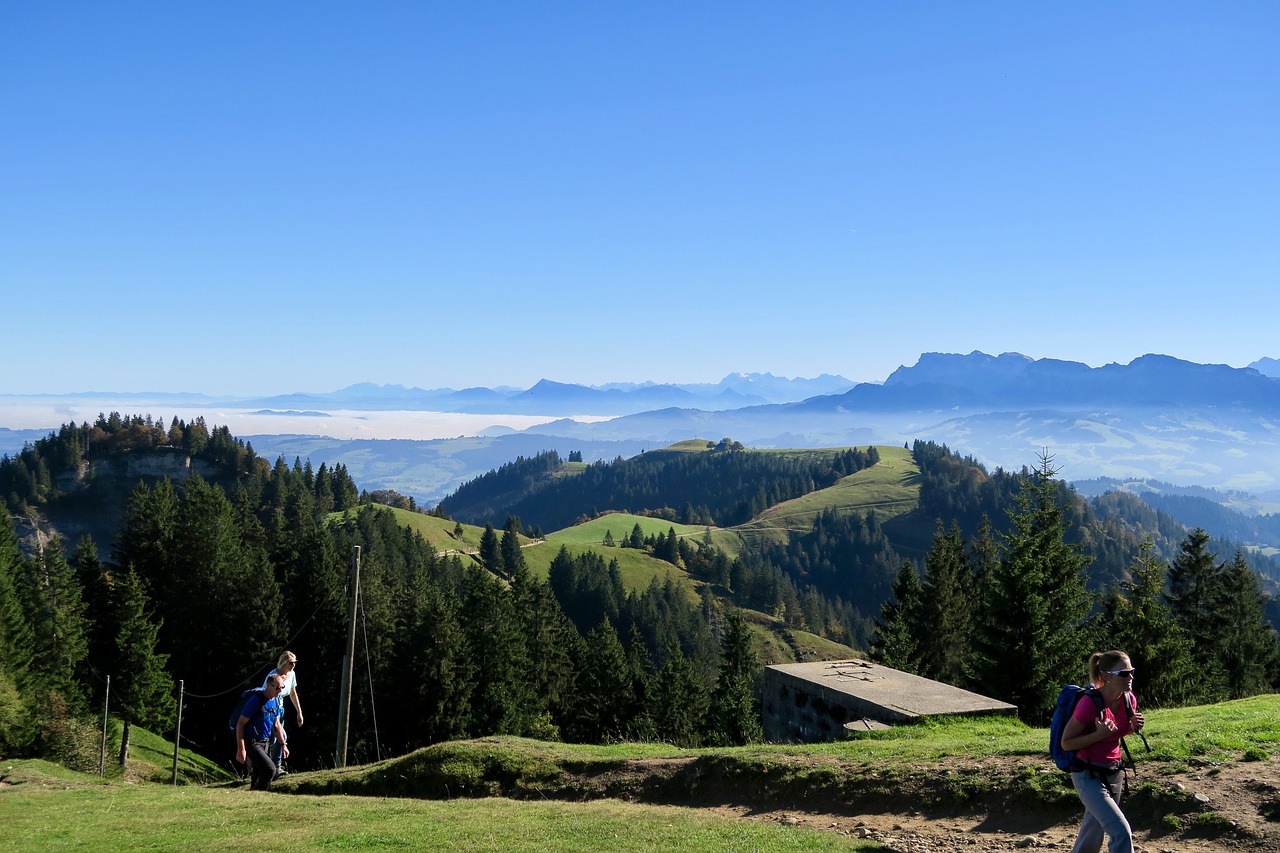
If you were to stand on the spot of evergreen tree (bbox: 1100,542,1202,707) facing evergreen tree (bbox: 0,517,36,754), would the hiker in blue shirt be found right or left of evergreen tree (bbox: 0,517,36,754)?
left

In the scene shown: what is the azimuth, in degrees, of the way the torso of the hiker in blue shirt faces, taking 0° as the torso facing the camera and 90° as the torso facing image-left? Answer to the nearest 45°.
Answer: approximately 315°

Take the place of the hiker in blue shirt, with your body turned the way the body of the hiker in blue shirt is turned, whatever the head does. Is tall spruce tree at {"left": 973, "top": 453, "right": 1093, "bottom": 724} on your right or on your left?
on your left

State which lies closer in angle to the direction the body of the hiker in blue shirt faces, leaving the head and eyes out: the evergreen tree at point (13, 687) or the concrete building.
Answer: the concrete building

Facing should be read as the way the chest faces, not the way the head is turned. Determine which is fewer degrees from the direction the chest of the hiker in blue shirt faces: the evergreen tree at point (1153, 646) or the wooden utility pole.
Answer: the evergreen tree

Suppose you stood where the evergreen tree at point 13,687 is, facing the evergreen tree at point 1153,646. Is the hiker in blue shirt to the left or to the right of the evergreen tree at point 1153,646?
right

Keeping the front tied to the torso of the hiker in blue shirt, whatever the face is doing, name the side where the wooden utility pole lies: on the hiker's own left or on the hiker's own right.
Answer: on the hiker's own left

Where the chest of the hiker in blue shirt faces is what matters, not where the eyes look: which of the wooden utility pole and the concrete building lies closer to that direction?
the concrete building

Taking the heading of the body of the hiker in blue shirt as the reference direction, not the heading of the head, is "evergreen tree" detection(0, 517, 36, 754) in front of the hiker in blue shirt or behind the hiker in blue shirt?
behind
